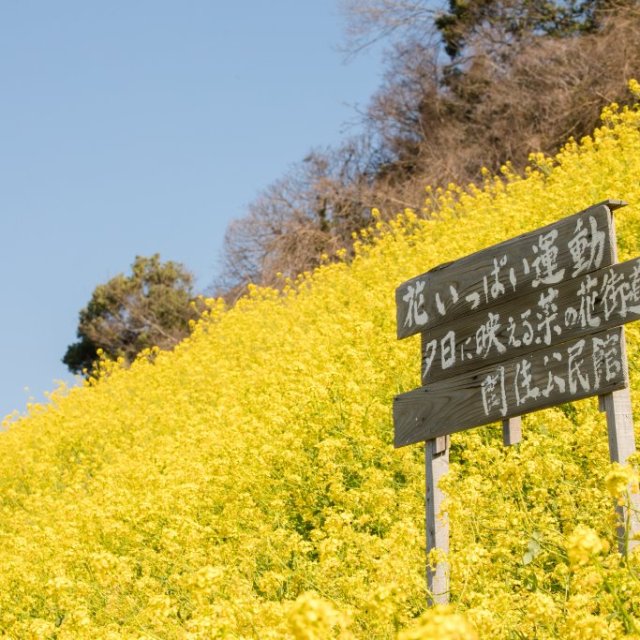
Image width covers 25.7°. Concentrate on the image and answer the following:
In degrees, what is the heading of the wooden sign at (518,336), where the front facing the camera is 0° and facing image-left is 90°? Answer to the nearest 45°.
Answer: approximately 45°

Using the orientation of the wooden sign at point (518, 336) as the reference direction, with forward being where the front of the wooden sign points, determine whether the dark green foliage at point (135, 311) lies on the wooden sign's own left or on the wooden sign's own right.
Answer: on the wooden sign's own right
